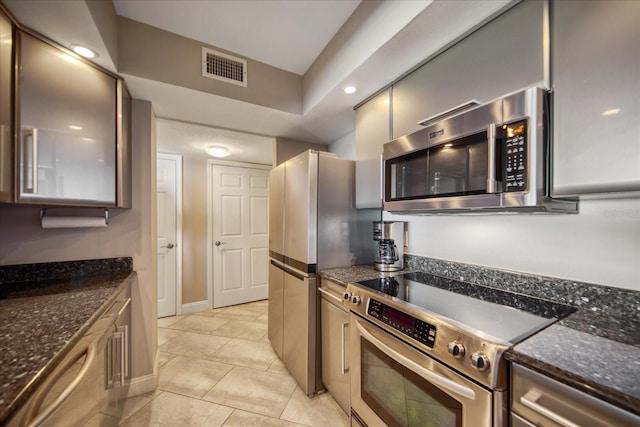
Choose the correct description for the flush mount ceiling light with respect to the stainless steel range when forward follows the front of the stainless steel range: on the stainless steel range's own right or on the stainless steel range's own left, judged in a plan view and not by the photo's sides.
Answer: on the stainless steel range's own right

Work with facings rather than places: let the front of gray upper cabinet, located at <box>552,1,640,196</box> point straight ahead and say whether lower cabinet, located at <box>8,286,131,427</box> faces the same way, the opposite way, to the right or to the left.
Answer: the opposite way

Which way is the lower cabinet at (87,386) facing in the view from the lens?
facing to the right of the viewer

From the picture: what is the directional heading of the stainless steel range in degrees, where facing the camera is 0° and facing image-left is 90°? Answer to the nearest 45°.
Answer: approximately 45°

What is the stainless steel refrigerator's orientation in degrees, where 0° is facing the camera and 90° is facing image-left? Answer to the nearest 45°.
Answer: approximately 45°

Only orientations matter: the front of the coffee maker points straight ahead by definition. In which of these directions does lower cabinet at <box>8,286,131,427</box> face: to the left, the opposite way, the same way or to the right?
the opposite way

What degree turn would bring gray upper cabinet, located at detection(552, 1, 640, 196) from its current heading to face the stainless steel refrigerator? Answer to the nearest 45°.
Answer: approximately 90° to its right

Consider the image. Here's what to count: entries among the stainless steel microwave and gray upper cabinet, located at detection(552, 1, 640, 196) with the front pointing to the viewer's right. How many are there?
0

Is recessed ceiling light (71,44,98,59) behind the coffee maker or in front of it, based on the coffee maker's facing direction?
in front

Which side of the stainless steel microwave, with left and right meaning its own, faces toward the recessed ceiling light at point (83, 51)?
front
